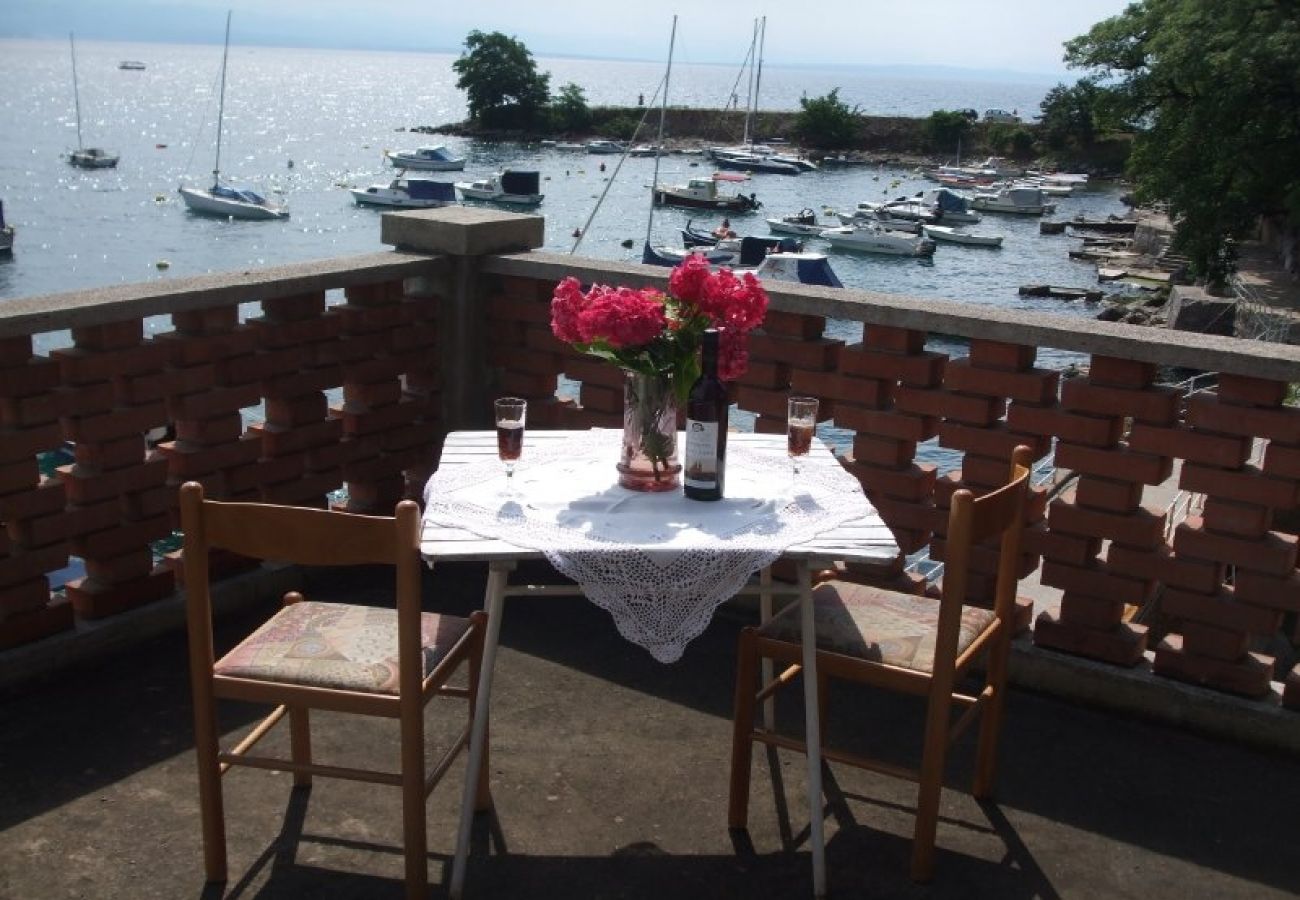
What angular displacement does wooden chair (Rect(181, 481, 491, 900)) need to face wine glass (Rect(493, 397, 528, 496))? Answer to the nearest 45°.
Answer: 0° — it already faces it

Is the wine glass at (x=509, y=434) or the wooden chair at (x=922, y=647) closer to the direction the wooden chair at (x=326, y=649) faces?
the wine glass

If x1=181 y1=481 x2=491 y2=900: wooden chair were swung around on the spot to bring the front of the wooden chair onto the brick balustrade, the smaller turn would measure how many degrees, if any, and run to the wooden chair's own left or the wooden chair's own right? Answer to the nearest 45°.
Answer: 0° — it already faces it

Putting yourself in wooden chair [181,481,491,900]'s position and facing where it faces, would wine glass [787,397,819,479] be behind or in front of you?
in front

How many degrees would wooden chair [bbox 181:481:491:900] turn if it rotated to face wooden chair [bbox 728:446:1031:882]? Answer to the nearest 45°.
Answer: approximately 45° to its right

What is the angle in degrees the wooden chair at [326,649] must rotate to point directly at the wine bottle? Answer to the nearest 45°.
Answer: approximately 45° to its right

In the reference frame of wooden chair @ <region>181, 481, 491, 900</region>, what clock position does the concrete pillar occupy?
The concrete pillar is roughly at 11 o'clock from the wooden chair.

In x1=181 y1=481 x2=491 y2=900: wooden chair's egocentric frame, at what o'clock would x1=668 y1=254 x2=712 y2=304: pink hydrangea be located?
The pink hydrangea is roughly at 1 o'clock from the wooden chair.

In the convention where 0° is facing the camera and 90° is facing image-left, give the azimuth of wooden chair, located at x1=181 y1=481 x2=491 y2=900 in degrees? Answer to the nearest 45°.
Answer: approximately 225°

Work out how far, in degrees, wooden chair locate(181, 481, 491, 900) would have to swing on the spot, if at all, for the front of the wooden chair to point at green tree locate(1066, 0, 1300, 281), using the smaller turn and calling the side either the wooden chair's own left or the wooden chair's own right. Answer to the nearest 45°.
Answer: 0° — it already faces it
